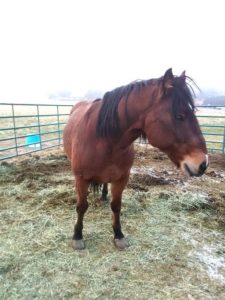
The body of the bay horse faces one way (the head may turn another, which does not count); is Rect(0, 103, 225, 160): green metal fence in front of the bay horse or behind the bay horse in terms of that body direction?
behind

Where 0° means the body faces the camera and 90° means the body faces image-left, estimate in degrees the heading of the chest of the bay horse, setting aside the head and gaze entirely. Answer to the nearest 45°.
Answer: approximately 0°
